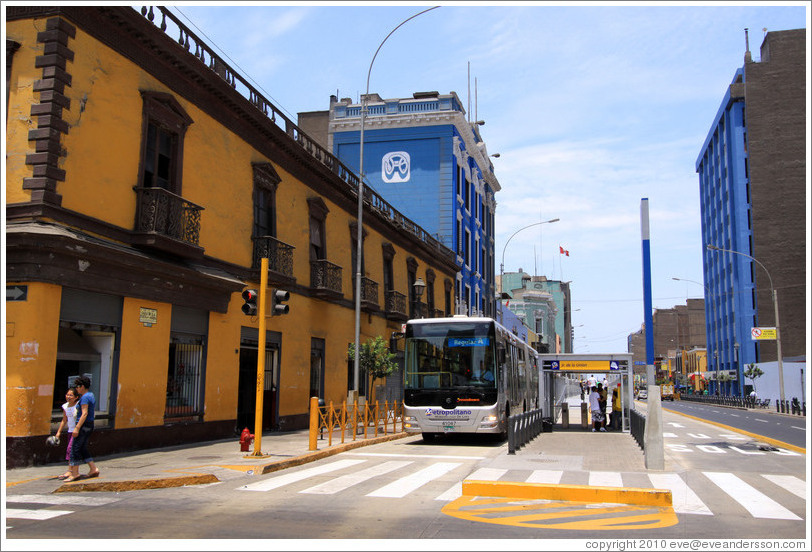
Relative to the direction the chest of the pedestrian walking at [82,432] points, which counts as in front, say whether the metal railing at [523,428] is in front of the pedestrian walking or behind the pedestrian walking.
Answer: behind

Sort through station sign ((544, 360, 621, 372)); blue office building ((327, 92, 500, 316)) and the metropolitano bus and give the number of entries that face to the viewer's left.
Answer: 0

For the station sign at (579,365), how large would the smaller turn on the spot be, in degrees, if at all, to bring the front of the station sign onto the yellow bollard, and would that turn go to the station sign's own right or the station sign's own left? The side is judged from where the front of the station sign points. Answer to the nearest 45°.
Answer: approximately 45° to the station sign's own right

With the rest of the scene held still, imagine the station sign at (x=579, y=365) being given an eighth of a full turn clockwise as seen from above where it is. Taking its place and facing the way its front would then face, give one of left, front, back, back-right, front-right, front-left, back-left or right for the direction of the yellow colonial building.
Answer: front

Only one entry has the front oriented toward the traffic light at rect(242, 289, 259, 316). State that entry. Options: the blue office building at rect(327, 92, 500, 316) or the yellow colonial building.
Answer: the yellow colonial building

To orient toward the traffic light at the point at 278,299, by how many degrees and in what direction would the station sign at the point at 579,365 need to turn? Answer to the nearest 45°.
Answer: approximately 45° to its right

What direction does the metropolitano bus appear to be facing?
toward the camera

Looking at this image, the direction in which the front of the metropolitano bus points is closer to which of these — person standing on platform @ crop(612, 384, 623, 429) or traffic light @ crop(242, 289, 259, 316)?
the traffic light

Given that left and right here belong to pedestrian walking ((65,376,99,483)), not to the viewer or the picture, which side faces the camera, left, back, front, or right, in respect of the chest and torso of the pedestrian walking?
left

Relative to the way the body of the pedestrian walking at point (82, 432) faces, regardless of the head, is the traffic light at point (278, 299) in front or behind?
behind

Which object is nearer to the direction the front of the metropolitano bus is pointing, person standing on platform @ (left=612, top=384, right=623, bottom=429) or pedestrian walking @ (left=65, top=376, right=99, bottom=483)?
the pedestrian walking

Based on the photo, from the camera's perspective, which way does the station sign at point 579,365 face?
toward the camera

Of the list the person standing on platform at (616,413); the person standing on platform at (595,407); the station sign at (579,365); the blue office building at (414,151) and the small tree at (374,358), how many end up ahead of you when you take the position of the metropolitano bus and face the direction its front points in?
0
